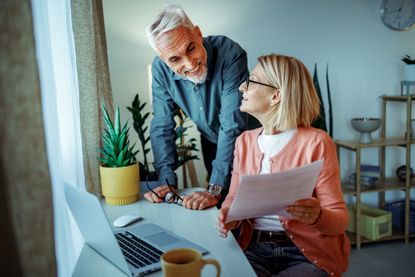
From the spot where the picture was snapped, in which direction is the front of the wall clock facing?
facing the viewer

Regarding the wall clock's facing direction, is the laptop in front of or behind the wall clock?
in front

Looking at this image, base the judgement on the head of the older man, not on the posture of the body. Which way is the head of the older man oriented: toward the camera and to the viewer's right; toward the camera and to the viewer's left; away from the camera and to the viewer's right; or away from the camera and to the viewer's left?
toward the camera and to the viewer's right

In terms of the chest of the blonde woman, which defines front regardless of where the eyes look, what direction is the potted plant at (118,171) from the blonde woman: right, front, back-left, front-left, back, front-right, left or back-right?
front-right

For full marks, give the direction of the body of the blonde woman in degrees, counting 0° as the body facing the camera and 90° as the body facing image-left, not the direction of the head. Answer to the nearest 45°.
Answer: approximately 45°

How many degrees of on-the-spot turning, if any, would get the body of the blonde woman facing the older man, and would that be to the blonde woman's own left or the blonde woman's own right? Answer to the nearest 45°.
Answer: approximately 90° to the blonde woman's own right

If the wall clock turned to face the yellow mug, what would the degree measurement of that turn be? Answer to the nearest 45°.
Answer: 0° — it already faces it

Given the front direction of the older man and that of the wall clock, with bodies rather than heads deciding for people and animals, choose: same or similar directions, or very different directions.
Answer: same or similar directions

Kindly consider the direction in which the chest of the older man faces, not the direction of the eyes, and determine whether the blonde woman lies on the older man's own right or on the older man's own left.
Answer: on the older man's own left

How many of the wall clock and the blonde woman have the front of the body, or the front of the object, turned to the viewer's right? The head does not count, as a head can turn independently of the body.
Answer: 0

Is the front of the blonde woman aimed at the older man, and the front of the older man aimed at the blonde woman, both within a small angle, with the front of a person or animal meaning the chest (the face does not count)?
no

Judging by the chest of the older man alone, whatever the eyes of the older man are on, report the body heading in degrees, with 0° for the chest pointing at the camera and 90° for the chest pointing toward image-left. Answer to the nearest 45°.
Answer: approximately 45°

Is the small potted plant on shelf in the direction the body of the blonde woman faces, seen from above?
no

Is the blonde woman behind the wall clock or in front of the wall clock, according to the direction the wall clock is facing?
in front

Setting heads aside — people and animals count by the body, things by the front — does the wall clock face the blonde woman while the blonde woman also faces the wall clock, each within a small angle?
no
